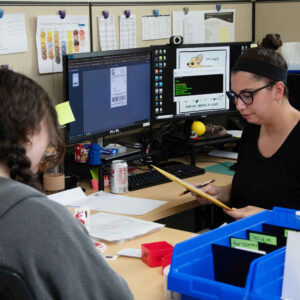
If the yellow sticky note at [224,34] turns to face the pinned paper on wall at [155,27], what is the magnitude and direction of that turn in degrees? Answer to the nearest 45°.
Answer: approximately 45° to its right

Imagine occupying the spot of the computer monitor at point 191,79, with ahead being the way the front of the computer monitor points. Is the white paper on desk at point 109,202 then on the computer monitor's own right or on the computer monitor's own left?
on the computer monitor's own right

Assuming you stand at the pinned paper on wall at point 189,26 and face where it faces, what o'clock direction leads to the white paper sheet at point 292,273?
The white paper sheet is roughly at 12 o'clock from the pinned paper on wall.

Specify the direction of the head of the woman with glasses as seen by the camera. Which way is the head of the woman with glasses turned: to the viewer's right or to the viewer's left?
to the viewer's left

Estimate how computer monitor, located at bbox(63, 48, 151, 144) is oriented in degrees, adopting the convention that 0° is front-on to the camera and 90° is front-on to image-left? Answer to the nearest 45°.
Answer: approximately 315°

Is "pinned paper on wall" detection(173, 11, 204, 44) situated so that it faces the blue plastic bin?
yes
